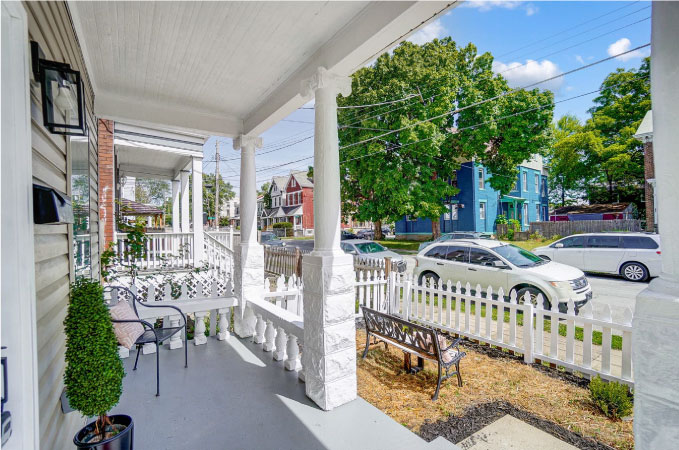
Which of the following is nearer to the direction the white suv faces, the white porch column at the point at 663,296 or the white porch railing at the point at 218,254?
the white porch column

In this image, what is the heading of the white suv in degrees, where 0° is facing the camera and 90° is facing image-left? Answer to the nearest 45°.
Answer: approximately 315°

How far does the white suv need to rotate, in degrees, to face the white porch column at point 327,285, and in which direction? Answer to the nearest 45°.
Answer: approximately 45° to its right

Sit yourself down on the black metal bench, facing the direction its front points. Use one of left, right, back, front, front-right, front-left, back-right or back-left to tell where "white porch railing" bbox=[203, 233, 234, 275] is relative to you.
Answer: left

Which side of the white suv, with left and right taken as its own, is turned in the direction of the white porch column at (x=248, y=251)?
right

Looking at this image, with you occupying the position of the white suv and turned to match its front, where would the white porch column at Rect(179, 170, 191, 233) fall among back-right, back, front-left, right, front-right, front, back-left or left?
back-right

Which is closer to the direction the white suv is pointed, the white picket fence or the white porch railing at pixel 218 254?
the white picket fence
